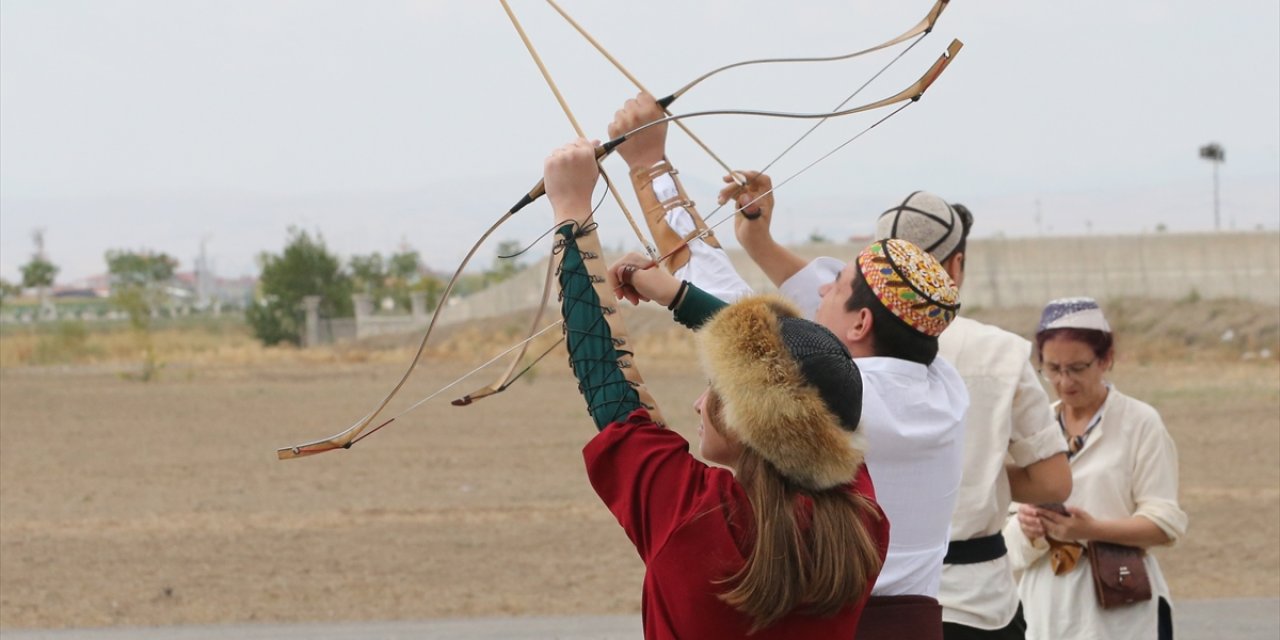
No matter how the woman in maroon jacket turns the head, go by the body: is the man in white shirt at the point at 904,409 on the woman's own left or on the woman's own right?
on the woman's own right

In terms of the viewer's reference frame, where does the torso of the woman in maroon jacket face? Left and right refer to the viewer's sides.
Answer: facing away from the viewer and to the left of the viewer

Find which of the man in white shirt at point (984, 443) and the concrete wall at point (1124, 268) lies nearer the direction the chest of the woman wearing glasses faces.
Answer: the man in white shirt

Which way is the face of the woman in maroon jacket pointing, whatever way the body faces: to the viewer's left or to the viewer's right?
to the viewer's left

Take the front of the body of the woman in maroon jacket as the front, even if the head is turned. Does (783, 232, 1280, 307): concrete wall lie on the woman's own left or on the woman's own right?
on the woman's own right

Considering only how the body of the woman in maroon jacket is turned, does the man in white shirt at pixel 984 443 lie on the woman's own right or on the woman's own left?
on the woman's own right

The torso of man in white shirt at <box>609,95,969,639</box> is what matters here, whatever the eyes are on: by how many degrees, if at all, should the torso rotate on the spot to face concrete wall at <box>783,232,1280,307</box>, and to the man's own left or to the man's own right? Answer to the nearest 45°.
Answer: approximately 45° to the man's own right

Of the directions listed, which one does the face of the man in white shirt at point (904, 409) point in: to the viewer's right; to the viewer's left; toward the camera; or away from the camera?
to the viewer's left

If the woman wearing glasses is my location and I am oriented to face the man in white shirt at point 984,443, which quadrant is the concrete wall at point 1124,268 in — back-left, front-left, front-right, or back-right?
back-right

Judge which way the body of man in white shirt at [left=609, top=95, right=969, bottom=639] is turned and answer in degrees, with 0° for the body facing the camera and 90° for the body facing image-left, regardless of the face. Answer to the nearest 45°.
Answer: approximately 135°
